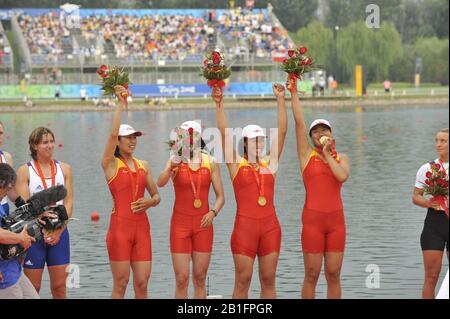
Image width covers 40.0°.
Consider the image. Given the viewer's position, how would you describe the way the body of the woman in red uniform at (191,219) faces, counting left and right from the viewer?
facing the viewer

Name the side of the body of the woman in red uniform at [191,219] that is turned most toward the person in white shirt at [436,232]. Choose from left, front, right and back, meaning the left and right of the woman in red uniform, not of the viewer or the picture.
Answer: left

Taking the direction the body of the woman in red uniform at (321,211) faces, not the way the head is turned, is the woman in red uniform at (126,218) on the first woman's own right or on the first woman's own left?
on the first woman's own right

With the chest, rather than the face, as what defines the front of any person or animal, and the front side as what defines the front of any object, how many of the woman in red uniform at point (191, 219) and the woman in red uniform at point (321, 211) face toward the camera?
2

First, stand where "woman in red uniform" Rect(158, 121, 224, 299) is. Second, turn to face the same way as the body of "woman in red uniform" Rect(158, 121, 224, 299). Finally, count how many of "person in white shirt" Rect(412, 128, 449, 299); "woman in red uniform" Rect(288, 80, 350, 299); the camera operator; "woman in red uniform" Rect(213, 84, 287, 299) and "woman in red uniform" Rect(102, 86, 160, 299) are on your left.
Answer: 3

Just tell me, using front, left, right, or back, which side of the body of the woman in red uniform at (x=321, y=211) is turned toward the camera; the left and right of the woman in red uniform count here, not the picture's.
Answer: front

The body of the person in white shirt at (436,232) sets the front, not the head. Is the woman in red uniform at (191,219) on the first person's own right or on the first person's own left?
on the first person's own right

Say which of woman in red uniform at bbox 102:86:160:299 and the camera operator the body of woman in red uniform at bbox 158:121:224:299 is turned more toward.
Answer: the camera operator

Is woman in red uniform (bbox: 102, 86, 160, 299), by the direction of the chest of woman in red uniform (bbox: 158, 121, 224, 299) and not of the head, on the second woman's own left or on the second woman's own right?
on the second woman's own right

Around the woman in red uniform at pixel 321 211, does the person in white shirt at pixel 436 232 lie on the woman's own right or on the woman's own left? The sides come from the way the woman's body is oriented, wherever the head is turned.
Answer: on the woman's own left
